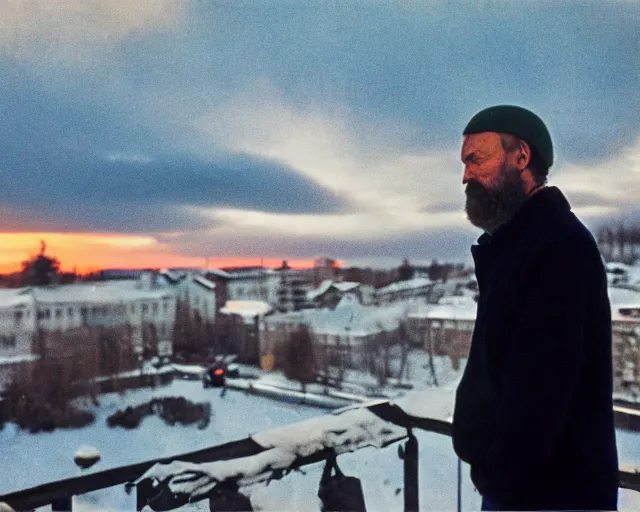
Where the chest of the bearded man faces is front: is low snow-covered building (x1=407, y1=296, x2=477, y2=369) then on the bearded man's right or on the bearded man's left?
on the bearded man's right

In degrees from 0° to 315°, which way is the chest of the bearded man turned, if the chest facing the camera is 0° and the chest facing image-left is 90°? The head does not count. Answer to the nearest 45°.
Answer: approximately 90°

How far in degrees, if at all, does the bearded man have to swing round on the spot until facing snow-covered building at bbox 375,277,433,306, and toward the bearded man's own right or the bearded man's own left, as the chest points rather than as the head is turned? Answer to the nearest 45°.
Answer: approximately 45° to the bearded man's own right

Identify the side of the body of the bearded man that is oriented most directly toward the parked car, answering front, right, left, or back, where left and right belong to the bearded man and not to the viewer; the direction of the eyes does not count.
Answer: right

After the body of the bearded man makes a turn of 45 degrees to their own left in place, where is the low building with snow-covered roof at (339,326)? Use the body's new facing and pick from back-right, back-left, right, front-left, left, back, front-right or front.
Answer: right

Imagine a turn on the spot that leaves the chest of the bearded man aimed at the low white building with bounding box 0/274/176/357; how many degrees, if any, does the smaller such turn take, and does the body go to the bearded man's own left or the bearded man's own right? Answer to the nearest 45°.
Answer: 0° — they already face it

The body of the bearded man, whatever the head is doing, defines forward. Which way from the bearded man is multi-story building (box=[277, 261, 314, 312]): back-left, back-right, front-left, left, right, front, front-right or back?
front-right

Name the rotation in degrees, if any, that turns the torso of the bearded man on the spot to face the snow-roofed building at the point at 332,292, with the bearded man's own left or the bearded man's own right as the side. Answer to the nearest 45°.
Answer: approximately 45° to the bearded man's own right

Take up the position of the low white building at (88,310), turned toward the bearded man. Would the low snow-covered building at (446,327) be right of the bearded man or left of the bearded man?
left

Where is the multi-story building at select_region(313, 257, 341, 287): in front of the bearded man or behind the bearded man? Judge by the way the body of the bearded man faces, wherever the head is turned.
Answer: in front

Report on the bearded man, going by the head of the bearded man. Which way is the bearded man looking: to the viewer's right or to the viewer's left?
to the viewer's left
